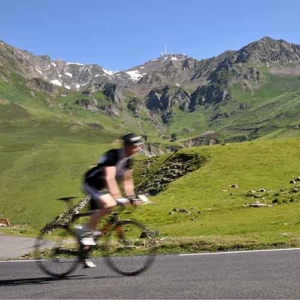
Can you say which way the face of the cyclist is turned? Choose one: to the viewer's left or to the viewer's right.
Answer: to the viewer's right

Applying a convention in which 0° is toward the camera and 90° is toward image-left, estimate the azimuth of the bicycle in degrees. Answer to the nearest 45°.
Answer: approximately 270°
